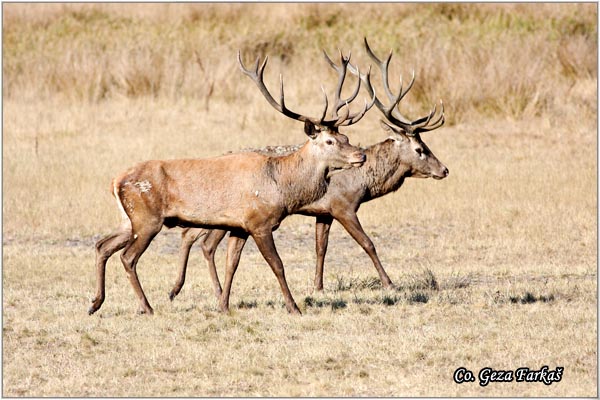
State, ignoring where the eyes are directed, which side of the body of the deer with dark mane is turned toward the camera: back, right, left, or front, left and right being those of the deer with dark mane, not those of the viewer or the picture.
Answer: right
